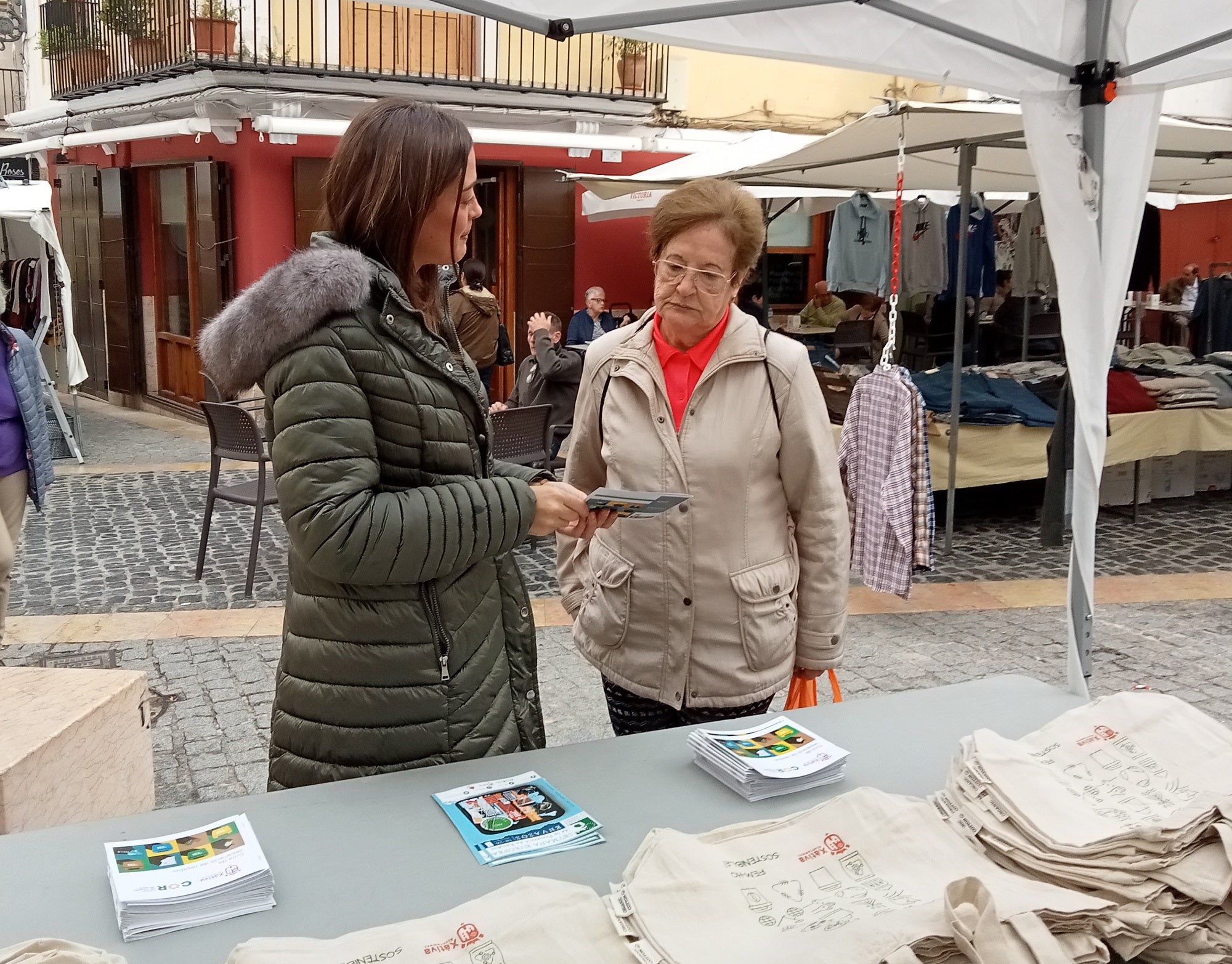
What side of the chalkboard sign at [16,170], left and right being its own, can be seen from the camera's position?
front

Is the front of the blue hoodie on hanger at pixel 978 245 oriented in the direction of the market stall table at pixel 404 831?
yes

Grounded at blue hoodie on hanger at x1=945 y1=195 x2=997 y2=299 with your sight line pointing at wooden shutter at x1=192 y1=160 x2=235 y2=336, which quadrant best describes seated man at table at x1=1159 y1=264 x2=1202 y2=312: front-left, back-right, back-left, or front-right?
back-right

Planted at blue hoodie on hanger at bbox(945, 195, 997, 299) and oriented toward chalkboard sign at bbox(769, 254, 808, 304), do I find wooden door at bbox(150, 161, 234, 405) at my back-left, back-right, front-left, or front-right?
front-left

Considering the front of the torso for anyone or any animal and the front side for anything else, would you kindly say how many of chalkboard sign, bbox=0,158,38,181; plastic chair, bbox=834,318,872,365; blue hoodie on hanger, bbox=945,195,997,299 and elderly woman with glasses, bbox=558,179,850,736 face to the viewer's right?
0

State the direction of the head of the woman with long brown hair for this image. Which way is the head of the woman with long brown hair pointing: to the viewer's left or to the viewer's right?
to the viewer's right

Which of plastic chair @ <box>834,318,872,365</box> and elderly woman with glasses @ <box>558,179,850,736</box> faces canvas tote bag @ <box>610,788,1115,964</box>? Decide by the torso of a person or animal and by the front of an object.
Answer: the elderly woman with glasses

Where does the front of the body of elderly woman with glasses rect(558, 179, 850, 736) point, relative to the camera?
toward the camera

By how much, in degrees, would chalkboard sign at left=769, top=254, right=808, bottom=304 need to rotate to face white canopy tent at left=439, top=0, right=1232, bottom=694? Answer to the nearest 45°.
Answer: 0° — it already faces it

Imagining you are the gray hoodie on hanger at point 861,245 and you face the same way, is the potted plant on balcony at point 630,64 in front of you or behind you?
behind

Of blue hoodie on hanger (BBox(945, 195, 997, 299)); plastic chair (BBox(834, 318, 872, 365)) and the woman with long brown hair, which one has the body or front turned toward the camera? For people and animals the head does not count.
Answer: the blue hoodie on hanger

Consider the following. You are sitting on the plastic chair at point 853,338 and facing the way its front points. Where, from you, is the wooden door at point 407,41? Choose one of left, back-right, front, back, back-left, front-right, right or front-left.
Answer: left

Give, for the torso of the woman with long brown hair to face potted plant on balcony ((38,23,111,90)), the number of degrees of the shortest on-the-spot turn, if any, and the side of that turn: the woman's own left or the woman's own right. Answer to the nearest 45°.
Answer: approximately 90° to the woman's own left

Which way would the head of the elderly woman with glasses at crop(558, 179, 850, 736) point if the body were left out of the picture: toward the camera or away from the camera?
toward the camera

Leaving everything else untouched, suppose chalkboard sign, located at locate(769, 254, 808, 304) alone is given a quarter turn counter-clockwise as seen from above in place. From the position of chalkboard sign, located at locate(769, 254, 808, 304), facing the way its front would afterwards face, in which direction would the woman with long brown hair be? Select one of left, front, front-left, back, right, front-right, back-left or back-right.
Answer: right

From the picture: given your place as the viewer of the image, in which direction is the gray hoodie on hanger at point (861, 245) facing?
facing the viewer

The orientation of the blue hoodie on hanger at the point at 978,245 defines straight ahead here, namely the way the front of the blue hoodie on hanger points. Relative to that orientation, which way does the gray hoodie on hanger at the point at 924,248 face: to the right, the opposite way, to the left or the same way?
the same way

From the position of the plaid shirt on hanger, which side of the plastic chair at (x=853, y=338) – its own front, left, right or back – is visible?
back

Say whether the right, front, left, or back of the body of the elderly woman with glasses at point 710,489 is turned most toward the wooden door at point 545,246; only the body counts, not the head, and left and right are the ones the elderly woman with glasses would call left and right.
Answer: back
